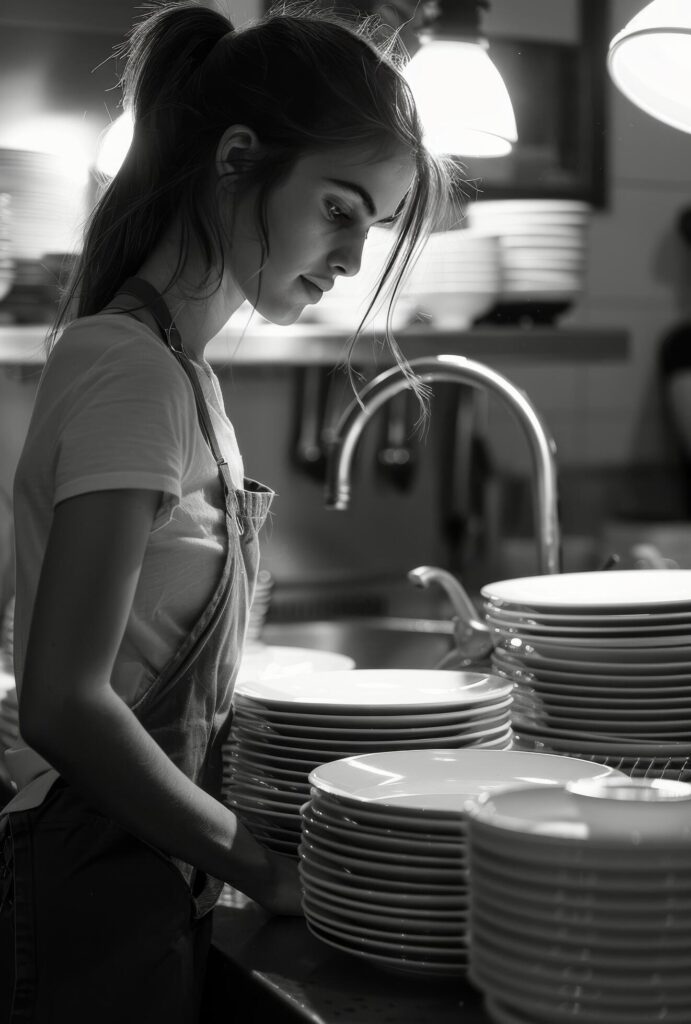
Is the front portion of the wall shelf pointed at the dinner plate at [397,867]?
yes

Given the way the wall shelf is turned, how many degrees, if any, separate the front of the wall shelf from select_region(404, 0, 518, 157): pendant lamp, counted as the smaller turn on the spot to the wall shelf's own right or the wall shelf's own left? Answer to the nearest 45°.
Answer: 0° — it already faces it

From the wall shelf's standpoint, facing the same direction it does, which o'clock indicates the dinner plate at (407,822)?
The dinner plate is roughly at 12 o'clock from the wall shelf.

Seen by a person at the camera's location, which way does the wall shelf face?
facing the viewer

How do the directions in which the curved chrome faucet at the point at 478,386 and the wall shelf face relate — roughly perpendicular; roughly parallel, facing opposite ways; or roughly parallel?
roughly perpendicular

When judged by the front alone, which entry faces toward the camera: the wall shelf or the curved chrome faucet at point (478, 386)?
the wall shelf

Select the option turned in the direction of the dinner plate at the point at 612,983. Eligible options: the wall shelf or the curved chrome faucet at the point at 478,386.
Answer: the wall shelf

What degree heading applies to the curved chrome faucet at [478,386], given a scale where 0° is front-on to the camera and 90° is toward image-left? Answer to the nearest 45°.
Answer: approximately 90°

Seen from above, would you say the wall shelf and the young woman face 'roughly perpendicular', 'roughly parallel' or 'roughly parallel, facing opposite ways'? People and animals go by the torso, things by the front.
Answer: roughly perpendicular

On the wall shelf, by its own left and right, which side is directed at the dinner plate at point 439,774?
front

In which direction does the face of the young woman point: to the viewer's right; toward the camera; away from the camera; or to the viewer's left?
to the viewer's right

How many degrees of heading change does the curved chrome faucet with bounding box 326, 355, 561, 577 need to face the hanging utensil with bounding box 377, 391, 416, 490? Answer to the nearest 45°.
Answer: approximately 90° to its right

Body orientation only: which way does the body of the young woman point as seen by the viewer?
to the viewer's right
